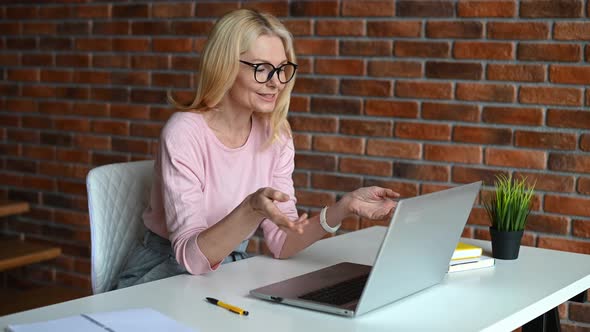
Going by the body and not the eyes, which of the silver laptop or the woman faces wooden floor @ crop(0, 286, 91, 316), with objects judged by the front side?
the silver laptop

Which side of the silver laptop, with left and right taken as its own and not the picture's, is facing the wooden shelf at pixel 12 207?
front

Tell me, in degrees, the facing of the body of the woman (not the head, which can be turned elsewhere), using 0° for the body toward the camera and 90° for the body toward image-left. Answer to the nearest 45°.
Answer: approximately 315°

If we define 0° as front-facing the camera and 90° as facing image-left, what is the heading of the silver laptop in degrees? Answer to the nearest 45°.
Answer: approximately 135°

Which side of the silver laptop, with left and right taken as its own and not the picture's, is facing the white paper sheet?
left

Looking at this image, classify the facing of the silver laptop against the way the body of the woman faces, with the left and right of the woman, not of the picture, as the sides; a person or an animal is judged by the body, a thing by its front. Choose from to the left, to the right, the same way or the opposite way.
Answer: the opposite way

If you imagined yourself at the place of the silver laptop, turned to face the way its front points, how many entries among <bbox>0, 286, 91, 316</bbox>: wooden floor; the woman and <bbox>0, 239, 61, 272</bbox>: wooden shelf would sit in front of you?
3

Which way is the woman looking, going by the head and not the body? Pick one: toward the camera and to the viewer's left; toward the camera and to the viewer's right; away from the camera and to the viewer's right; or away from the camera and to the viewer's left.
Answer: toward the camera and to the viewer's right

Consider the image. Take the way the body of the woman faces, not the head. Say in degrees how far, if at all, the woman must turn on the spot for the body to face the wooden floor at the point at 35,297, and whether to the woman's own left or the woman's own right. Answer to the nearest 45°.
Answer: approximately 180°

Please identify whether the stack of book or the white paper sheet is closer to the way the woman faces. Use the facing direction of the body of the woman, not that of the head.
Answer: the stack of book

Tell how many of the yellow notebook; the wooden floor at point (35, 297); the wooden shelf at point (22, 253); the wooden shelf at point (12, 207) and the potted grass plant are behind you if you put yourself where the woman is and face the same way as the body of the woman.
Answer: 3

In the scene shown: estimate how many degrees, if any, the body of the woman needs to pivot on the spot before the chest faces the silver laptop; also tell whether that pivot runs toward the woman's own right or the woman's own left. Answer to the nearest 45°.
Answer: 0° — they already face it

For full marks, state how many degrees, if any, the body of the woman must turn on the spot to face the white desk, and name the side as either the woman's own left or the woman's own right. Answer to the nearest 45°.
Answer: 0° — they already face it

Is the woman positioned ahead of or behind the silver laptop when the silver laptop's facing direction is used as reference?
ahead
